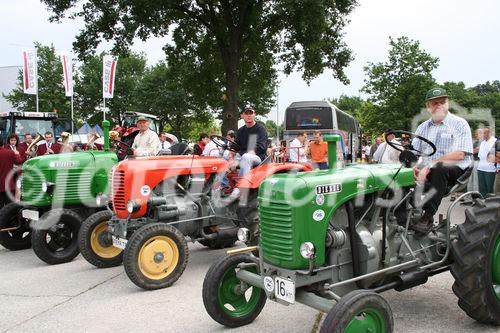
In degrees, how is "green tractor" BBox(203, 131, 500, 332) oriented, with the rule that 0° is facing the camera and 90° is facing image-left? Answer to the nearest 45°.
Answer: approximately 45°

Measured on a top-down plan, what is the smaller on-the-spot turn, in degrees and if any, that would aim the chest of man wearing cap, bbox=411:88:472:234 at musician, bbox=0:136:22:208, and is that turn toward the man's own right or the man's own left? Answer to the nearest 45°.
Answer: approximately 45° to the man's own right

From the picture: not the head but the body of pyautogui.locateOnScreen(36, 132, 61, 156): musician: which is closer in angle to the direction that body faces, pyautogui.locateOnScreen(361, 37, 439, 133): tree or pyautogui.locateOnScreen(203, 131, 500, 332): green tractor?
the green tractor

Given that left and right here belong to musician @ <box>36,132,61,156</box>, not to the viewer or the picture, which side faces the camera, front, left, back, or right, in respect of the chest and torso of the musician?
front

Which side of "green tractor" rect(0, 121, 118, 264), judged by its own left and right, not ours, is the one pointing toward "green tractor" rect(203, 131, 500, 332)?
left

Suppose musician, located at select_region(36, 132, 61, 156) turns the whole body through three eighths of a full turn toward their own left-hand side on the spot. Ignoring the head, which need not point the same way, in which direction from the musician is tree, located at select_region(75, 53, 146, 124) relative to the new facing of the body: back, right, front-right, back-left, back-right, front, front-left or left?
front-left

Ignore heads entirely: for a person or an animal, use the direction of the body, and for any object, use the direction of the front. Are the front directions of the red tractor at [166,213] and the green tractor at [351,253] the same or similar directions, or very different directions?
same or similar directions

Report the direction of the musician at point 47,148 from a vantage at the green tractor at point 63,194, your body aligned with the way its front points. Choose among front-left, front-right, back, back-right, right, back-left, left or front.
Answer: back-right

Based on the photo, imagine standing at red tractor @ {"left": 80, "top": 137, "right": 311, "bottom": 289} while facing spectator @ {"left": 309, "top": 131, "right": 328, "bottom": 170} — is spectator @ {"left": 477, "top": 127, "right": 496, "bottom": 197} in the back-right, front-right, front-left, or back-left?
front-right

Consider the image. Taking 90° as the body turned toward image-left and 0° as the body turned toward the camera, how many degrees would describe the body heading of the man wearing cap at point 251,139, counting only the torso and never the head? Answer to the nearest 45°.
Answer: approximately 45°

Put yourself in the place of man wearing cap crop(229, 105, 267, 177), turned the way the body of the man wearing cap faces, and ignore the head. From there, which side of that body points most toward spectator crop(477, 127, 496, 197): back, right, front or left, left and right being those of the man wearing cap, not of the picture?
back

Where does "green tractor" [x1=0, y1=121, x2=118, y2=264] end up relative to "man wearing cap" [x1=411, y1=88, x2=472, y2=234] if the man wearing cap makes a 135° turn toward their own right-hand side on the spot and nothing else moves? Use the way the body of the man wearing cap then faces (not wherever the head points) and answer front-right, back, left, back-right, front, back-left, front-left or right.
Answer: left

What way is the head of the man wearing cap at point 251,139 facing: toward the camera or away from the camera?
toward the camera

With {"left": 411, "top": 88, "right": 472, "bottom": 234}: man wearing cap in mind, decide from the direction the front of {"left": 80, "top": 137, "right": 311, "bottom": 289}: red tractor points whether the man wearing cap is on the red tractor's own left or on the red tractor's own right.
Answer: on the red tractor's own left

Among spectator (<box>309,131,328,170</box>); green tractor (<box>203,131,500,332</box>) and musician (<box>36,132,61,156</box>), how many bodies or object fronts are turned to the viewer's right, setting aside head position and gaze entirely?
0

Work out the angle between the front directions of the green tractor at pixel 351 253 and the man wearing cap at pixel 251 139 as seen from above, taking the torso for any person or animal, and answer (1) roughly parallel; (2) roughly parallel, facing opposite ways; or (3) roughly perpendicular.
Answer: roughly parallel

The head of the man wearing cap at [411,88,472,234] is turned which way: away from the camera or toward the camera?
toward the camera

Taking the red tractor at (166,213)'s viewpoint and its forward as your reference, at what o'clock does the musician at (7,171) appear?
The musician is roughly at 3 o'clock from the red tractor.
